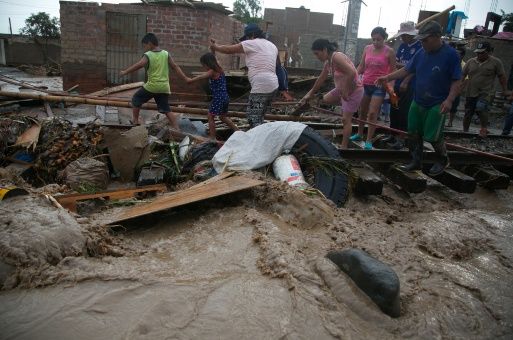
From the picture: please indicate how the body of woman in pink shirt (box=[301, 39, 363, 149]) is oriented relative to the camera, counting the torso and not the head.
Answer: to the viewer's left

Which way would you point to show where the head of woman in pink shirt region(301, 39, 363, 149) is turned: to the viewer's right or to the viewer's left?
to the viewer's left

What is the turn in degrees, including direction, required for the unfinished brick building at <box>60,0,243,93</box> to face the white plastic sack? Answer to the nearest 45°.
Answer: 0° — it already faces it

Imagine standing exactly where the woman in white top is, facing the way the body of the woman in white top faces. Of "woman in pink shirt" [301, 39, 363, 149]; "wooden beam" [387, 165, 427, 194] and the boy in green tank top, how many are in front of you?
1

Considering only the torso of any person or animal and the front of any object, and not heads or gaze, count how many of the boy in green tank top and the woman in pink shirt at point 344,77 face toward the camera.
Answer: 0

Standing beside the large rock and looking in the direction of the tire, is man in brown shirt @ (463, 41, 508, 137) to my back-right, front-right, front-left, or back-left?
front-right

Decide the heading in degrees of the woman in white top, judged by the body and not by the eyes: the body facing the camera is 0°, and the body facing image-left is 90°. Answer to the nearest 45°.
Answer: approximately 135°

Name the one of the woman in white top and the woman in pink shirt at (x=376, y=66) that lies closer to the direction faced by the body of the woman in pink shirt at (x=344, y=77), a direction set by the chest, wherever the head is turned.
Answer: the woman in white top

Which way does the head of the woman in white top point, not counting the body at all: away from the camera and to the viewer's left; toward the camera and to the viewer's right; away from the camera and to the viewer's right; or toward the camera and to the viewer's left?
away from the camera and to the viewer's left

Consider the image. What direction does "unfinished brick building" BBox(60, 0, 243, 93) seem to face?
toward the camera

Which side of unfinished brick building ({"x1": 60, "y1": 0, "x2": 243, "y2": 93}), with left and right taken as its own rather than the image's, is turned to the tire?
front

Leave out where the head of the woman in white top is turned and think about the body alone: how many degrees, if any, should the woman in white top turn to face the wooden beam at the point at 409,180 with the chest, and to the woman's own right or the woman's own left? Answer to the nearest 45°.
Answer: approximately 180°

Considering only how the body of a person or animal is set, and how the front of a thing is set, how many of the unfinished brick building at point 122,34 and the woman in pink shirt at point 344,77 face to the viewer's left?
1

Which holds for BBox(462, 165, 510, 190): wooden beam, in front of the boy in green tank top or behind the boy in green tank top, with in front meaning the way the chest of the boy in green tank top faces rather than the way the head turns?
behind

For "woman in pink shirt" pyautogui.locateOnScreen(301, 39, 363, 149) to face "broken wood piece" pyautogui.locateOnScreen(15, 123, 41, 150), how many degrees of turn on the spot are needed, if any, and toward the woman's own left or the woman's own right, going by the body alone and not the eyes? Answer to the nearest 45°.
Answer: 0° — they already face it

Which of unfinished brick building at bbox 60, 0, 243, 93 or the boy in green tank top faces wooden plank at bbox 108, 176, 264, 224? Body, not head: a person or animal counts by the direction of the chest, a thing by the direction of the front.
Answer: the unfinished brick building

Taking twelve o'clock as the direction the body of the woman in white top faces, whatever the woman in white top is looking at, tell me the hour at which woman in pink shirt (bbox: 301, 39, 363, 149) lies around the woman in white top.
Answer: The woman in pink shirt is roughly at 5 o'clock from the woman in white top.

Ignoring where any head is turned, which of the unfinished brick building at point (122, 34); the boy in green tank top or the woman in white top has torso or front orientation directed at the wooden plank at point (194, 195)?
the unfinished brick building

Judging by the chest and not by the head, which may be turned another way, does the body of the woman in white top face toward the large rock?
no
